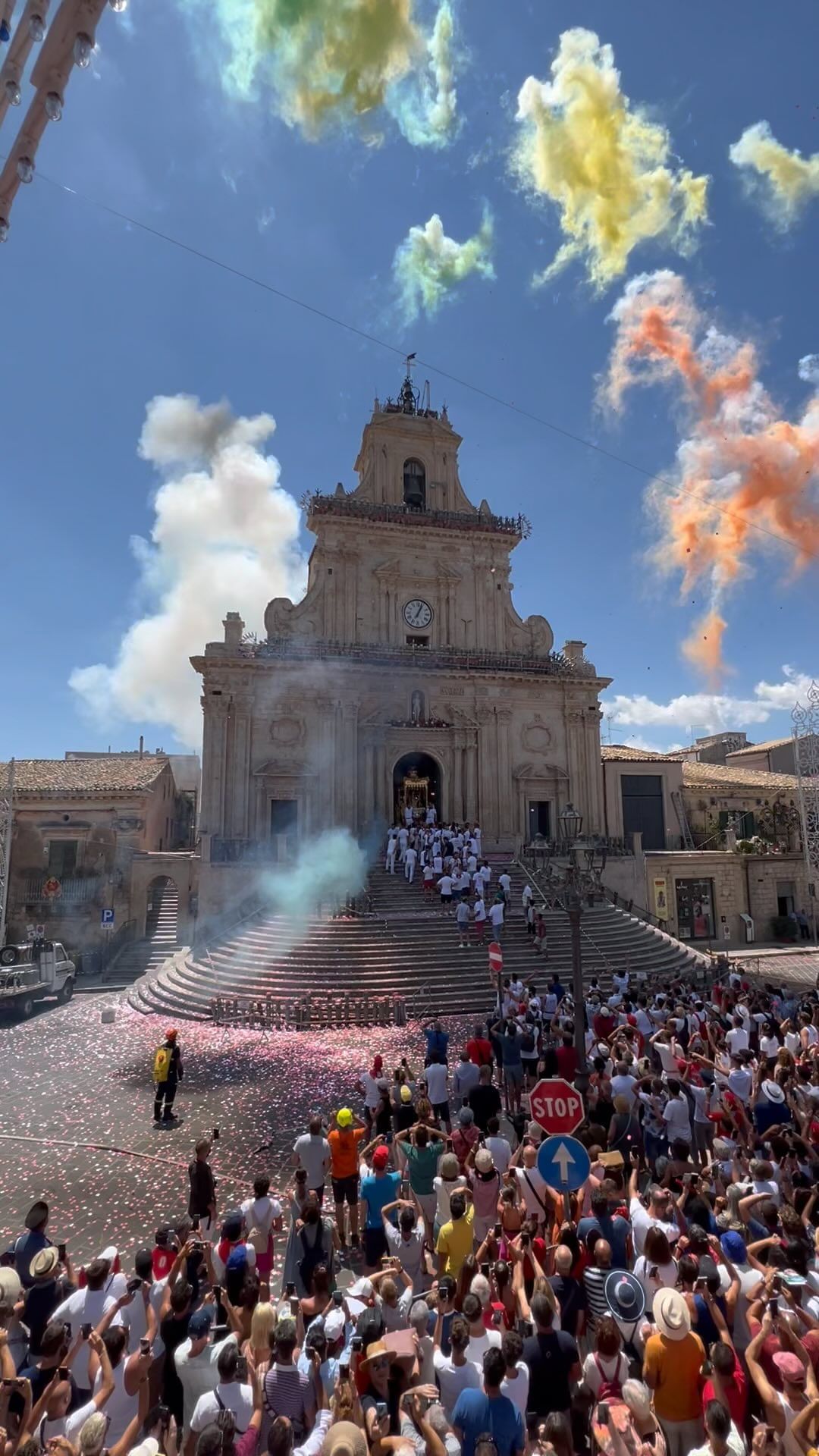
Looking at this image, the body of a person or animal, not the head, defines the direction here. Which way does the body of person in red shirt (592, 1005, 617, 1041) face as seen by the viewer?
away from the camera

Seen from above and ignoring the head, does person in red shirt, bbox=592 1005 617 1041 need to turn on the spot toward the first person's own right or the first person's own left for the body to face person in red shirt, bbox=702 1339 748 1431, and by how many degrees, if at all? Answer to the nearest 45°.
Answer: approximately 180°

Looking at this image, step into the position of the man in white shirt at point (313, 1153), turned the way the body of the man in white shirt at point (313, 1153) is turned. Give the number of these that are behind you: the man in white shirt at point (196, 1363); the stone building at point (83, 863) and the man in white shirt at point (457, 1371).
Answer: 2

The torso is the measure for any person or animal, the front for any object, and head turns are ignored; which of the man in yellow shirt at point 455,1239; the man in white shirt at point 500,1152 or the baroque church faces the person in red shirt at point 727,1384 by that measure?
the baroque church

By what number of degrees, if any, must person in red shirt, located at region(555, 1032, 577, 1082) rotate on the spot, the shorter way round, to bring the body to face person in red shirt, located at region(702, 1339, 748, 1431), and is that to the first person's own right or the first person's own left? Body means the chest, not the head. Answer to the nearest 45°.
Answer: approximately 180°

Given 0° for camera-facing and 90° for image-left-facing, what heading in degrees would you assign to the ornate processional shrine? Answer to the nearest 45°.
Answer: approximately 0°

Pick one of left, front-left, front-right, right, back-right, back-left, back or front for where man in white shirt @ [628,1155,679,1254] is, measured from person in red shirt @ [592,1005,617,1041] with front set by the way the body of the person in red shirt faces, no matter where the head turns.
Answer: back

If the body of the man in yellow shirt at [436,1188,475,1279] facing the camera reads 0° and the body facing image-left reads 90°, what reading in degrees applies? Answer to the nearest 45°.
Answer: approximately 180°

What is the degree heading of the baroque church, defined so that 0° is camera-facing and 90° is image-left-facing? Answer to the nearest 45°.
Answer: approximately 0°

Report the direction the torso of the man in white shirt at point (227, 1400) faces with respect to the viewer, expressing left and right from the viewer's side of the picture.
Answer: facing away from the viewer

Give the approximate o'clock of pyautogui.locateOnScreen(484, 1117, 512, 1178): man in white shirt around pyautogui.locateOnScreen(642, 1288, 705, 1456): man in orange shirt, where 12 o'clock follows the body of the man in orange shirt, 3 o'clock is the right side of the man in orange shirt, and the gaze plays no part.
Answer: The man in white shirt is roughly at 11 o'clock from the man in orange shirt.

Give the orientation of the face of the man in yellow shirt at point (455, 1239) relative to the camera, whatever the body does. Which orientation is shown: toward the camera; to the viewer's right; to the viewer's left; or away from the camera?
away from the camera

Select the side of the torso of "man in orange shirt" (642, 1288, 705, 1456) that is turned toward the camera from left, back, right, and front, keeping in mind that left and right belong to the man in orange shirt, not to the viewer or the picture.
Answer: back

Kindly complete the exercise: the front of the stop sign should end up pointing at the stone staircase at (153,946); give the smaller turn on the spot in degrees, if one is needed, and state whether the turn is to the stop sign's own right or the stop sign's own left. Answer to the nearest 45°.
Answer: approximately 135° to the stop sign's own right

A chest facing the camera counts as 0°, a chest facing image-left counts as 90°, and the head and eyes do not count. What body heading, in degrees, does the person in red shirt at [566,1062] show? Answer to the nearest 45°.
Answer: approximately 180°
